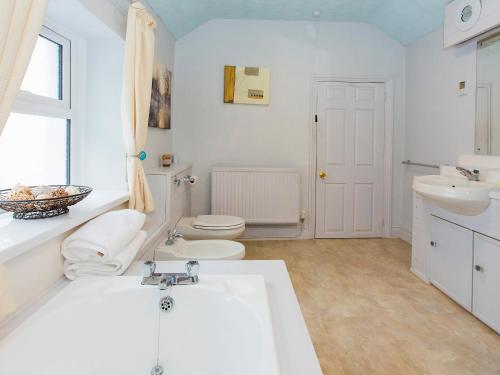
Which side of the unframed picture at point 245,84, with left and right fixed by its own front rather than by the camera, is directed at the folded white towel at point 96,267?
front

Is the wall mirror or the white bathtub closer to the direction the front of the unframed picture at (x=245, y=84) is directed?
the white bathtub

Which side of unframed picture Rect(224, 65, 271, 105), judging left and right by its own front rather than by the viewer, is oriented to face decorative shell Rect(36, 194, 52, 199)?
front

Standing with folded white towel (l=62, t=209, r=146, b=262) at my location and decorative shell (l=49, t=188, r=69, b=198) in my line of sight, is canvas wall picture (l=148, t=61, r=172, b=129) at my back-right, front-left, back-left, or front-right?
front-right

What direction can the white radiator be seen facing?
toward the camera

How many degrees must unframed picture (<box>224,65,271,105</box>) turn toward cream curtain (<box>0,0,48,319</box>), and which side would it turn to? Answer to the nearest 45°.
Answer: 0° — it already faces it

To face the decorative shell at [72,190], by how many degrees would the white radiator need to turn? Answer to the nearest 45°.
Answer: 0° — it already faces it

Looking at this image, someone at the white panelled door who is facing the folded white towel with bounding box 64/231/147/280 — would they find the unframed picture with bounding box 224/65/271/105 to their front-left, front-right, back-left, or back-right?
front-right

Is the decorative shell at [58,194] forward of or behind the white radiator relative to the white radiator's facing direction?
forward

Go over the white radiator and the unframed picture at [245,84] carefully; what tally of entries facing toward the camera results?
2

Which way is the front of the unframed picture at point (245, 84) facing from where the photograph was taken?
facing the viewer

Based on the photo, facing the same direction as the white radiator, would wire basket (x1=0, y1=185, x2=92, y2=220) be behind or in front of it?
in front
